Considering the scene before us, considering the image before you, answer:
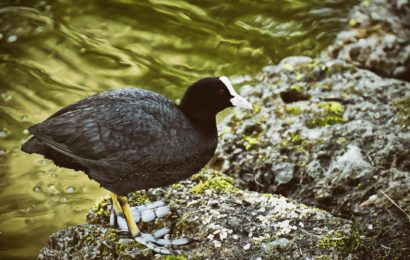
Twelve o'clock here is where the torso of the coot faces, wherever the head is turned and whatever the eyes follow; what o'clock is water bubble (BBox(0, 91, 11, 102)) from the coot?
The water bubble is roughly at 8 o'clock from the coot.

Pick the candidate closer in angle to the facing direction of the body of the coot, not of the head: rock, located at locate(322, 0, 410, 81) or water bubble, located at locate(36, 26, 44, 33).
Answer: the rock

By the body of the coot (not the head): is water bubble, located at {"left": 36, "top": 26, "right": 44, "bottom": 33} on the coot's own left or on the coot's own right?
on the coot's own left

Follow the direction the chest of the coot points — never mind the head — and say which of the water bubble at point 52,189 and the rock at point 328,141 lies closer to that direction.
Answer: the rock

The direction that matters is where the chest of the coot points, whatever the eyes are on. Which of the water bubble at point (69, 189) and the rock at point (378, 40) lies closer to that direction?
the rock

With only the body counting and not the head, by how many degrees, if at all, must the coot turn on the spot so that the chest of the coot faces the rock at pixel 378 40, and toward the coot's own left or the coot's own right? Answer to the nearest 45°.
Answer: approximately 45° to the coot's own left

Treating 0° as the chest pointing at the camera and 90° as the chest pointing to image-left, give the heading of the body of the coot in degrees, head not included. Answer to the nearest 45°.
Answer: approximately 270°

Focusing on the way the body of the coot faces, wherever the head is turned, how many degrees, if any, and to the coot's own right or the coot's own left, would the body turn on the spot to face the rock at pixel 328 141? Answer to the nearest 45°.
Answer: approximately 45° to the coot's own left

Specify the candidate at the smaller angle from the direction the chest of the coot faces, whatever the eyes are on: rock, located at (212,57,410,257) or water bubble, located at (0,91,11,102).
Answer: the rock
